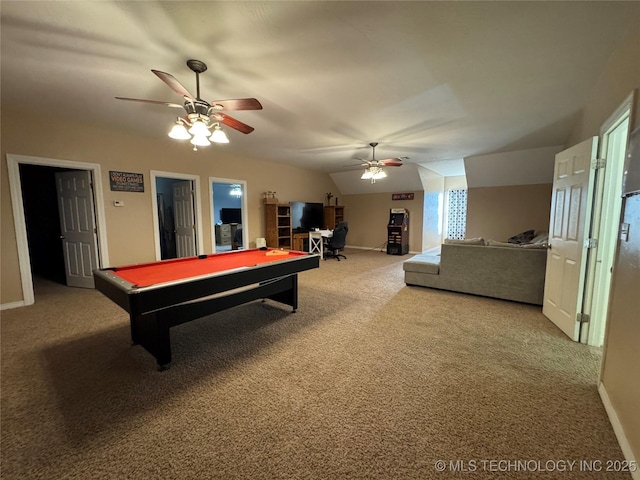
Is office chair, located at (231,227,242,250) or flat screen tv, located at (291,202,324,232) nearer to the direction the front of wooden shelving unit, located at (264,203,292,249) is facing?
the flat screen tv

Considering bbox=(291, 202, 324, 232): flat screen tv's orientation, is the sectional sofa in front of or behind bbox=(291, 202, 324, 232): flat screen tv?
in front

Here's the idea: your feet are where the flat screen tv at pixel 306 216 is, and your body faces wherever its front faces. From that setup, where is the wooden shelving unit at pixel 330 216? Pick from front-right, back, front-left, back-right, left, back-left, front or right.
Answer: left

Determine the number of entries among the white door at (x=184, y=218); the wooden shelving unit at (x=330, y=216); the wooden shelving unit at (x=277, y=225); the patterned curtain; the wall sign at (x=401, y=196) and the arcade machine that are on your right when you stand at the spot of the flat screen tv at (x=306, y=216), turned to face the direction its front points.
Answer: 2

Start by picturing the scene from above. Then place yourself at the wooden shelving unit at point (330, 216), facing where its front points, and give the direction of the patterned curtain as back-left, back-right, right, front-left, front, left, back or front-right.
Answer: front-left

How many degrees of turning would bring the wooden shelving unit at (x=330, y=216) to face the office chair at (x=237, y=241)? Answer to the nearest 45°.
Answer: approximately 90° to its right

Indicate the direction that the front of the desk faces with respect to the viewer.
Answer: facing the viewer and to the right of the viewer

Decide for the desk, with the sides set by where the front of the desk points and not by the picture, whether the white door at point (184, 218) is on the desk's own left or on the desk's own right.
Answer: on the desk's own right

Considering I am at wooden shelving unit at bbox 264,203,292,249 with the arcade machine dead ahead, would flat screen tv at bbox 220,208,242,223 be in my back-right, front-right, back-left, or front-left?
back-left

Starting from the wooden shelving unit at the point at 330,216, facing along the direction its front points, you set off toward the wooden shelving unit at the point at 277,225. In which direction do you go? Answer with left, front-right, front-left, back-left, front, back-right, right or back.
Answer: right

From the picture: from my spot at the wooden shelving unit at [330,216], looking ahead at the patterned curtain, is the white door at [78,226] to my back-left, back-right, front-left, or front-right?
back-right

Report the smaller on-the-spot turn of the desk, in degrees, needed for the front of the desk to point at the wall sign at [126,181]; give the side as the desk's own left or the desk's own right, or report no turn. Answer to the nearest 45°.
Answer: approximately 90° to the desk's own right

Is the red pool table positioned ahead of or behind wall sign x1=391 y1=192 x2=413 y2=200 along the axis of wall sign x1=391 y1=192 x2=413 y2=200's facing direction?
ahead

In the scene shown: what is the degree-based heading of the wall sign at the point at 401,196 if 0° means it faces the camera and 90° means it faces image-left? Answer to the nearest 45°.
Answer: approximately 0°
